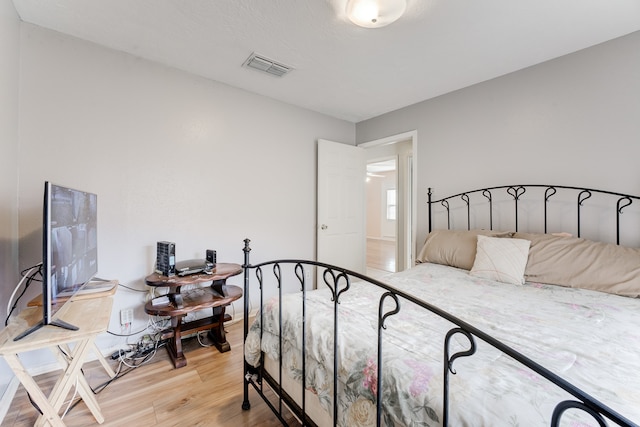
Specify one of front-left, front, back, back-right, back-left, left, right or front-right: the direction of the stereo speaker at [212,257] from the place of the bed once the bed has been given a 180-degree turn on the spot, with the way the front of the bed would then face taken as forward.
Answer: back-left

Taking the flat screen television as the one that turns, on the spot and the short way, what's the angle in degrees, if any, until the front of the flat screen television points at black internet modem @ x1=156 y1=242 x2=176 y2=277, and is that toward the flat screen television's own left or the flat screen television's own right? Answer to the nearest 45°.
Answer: approximately 45° to the flat screen television's own left

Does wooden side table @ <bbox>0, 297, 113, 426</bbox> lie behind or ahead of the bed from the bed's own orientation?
ahead

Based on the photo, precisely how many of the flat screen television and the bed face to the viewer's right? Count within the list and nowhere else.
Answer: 1

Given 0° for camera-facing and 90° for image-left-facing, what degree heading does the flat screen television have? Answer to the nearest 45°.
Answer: approximately 270°

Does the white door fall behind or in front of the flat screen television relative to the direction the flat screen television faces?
in front

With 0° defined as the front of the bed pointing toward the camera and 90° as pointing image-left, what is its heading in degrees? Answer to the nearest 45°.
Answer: approximately 45°

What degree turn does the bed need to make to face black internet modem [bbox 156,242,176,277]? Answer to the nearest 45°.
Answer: approximately 45° to its right
